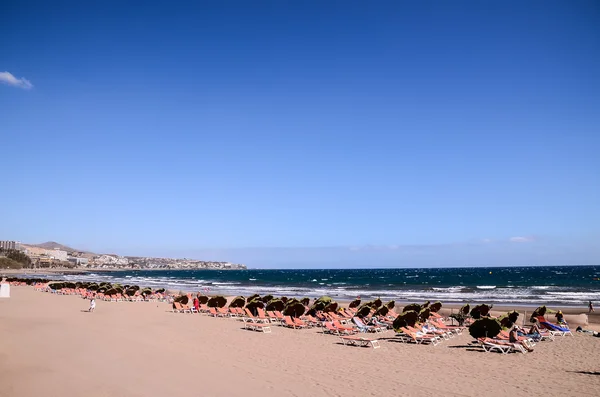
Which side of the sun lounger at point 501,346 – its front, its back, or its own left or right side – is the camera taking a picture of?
right
